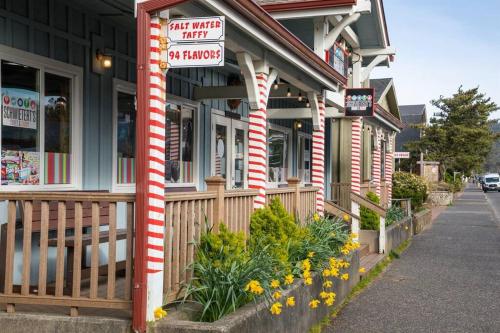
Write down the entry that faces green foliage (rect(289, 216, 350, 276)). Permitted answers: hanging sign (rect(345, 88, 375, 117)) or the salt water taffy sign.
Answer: the hanging sign

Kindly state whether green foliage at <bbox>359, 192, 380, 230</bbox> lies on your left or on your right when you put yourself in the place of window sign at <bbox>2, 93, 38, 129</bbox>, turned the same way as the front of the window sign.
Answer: on your left

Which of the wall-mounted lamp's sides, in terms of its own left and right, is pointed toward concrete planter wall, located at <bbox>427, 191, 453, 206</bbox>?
left

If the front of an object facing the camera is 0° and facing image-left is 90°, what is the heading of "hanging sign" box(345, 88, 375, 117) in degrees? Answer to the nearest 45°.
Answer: approximately 0°

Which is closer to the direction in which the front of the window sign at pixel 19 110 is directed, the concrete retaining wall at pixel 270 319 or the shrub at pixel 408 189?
the concrete retaining wall

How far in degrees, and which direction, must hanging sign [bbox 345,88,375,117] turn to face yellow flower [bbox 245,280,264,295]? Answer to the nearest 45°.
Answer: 0° — it already faces it

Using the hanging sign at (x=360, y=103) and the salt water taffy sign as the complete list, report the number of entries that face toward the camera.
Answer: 2

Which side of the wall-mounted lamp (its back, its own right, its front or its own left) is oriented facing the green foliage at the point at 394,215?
left

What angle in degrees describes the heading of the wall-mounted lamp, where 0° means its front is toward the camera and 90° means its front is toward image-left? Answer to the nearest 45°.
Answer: approximately 315°

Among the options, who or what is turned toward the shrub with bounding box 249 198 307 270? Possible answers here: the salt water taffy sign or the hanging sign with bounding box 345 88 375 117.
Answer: the hanging sign
